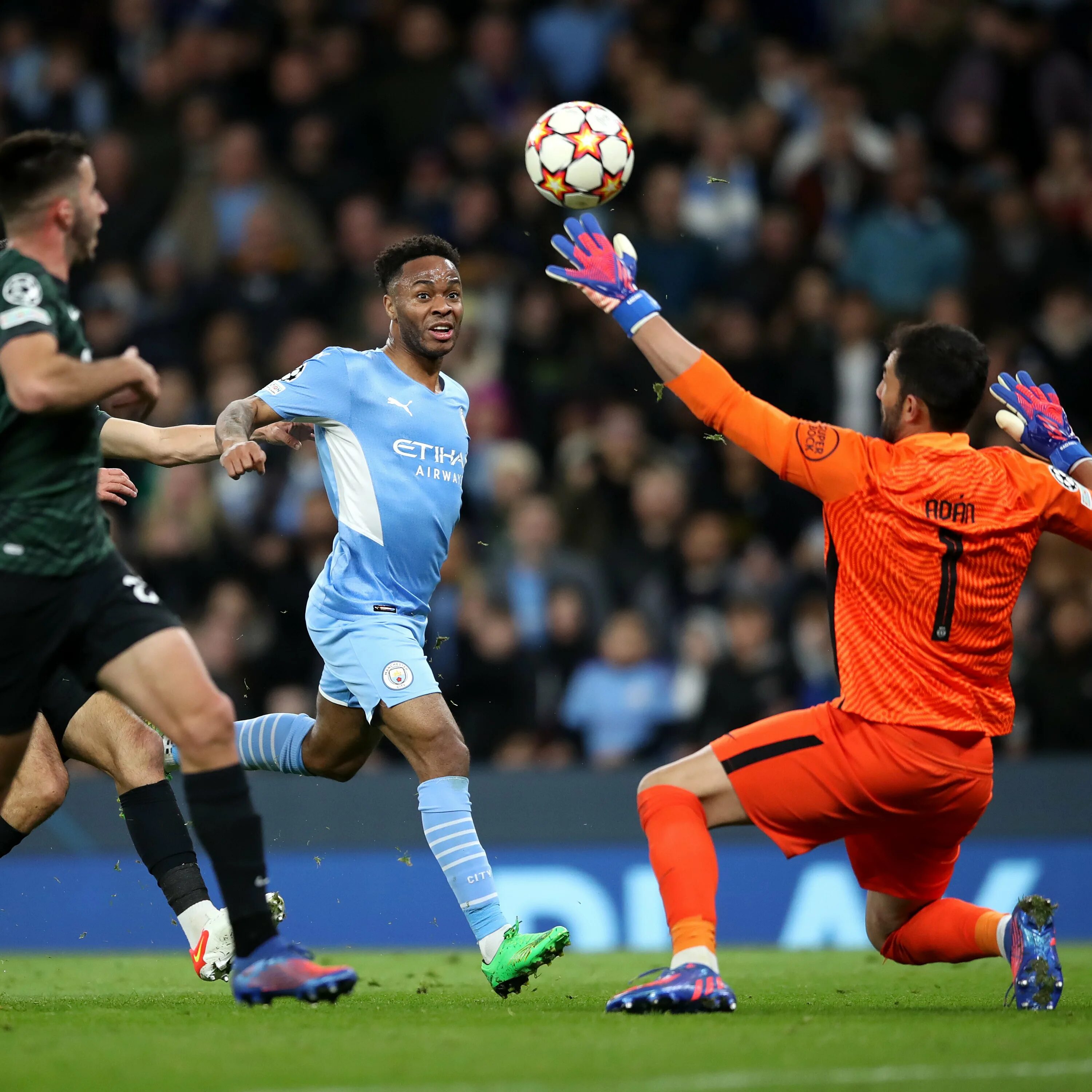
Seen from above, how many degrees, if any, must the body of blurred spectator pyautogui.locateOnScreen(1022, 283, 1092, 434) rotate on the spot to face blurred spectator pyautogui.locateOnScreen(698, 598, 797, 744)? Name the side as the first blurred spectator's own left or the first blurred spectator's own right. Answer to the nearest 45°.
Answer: approximately 45° to the first blurred spectator's own right

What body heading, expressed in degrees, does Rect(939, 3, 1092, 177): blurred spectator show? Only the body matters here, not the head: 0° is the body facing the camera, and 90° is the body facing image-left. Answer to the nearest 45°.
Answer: approximately 0°

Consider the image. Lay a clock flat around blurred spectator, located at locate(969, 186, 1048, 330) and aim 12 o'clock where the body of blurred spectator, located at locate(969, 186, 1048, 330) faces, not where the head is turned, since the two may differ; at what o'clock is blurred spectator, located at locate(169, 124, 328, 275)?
blurred spectator, located at locate(169, 124, 328, 275) is roughly at 3 o'clock from blurred spectator, located at locate(969, 186, 1048, 330).

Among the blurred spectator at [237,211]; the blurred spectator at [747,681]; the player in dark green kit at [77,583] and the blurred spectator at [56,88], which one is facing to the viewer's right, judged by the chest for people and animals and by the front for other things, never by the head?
the player in dark green kit

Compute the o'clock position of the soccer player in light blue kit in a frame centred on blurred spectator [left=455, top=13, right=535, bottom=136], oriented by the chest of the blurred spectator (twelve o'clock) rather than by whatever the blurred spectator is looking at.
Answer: The soccer player in light blue kit is roughly at 12 o'clock from the blurred spectator.

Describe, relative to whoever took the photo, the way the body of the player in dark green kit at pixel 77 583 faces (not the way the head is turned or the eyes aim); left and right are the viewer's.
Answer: facing to the right of the viewer
